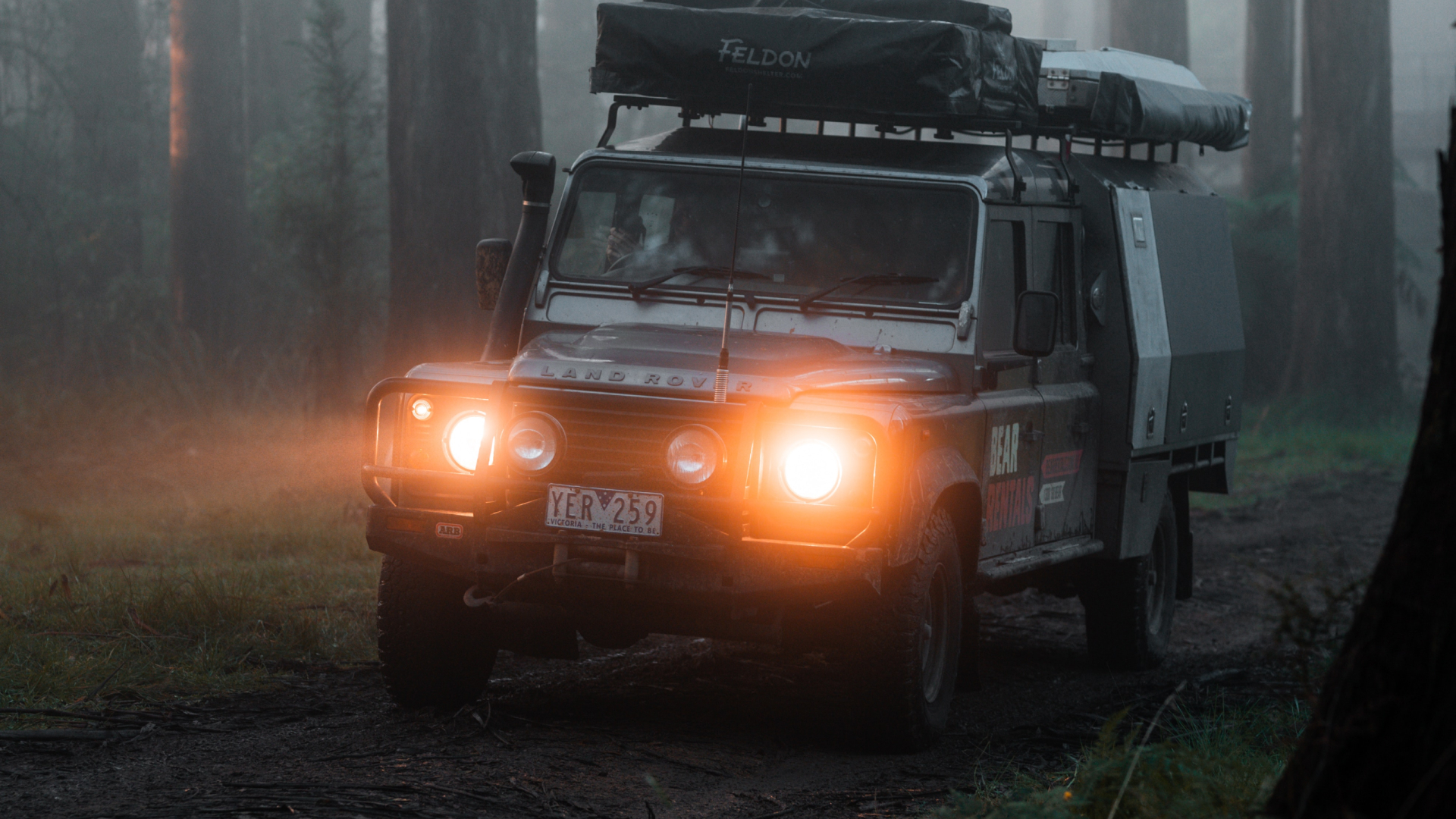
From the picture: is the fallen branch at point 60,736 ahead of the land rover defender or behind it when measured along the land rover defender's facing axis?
ahead

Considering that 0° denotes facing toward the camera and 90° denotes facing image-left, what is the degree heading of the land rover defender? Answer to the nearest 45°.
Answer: approximately 45°

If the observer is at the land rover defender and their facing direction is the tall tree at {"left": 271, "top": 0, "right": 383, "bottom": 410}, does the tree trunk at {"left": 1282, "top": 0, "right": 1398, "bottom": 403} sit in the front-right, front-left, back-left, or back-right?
front-right

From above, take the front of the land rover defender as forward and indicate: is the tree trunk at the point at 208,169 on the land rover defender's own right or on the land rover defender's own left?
on the land rover defender's own right

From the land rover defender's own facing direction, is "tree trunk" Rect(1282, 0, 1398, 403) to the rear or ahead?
to the rear

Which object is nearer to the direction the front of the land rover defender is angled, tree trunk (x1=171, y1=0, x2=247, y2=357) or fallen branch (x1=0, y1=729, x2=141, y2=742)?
the fallen branch

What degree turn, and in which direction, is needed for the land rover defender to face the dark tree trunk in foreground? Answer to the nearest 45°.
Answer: approximately 45° to its left

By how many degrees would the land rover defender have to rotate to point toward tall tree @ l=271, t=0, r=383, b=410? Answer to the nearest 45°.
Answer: approximately 90° to its right

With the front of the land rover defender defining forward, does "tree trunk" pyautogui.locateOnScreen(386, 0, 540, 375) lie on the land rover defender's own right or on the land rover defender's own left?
on the land rover defender's own right

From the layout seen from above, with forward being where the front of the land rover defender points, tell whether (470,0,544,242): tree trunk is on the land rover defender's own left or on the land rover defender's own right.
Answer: on the land rover defender's own right
